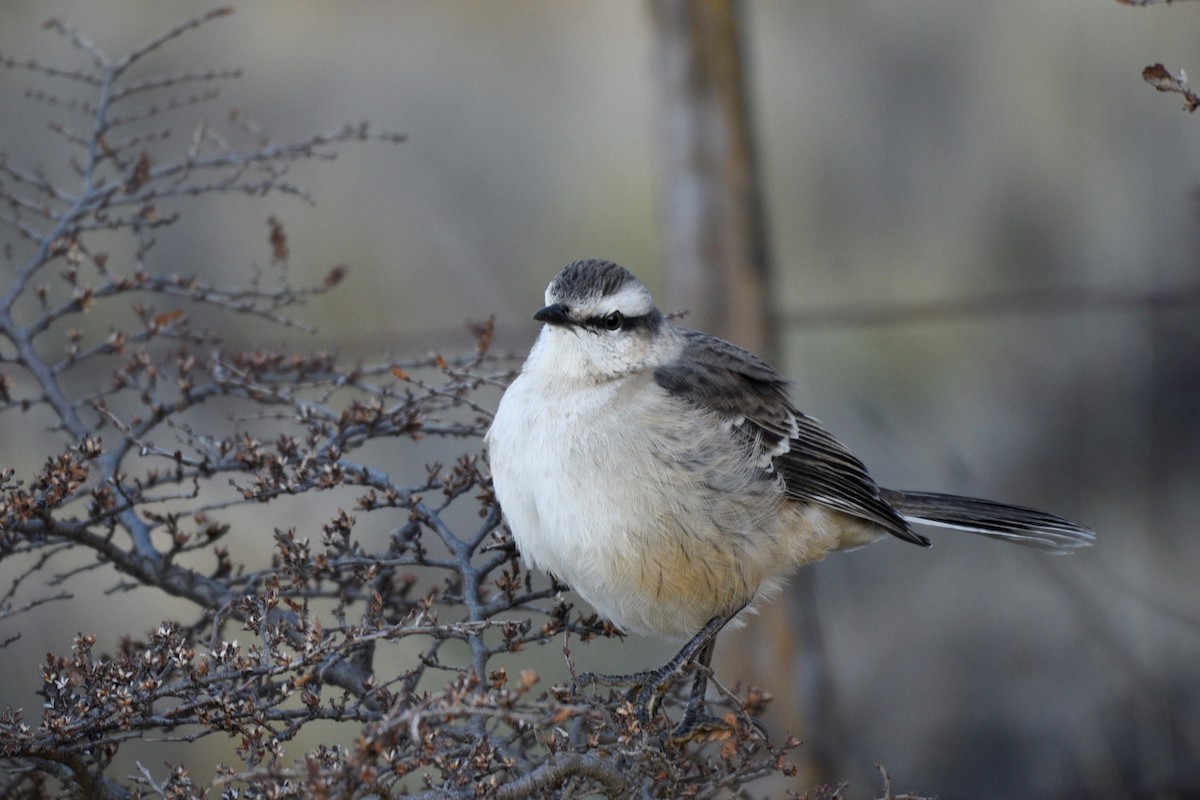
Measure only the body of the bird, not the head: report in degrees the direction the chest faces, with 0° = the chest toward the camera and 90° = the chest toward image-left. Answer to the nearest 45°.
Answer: approximately 45°
